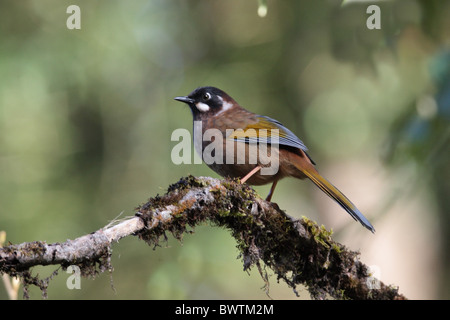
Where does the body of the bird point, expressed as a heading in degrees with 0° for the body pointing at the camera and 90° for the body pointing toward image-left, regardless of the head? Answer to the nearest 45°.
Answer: approximately 90°
